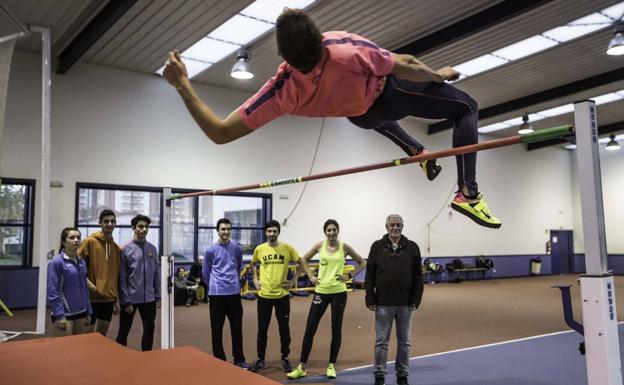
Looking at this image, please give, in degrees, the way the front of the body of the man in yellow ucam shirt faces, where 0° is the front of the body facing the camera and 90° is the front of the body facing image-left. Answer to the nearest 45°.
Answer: approximately 0°

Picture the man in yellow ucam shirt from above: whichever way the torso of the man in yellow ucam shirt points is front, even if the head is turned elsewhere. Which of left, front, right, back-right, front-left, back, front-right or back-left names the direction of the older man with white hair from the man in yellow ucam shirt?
front-left

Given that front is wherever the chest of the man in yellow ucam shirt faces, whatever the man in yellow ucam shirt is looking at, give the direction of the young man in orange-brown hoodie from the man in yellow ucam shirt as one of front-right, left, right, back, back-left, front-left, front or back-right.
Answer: right

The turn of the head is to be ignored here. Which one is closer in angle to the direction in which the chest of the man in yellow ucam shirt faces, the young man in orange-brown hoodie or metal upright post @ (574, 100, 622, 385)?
the metal upright post

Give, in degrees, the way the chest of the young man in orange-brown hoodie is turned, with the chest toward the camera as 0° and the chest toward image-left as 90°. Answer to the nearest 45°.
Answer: approximately 315°

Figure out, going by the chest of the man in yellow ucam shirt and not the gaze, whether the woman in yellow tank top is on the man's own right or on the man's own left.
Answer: on the man's own left
